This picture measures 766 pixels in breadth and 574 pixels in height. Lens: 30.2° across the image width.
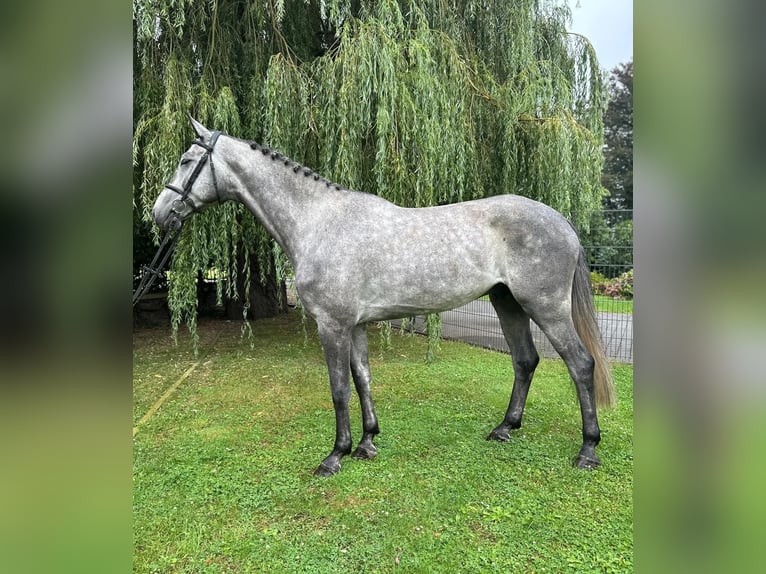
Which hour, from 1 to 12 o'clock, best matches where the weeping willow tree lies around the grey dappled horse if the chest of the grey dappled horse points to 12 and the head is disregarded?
The weeping willow tree is roughly at 3 o'clock from the grey dappled horse.

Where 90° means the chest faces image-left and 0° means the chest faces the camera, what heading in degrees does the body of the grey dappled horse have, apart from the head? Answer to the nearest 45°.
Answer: approximately 90°
